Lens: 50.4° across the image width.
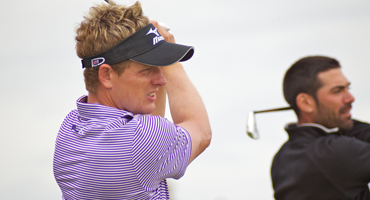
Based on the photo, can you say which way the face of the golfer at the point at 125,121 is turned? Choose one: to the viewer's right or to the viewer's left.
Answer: to the viewer's right

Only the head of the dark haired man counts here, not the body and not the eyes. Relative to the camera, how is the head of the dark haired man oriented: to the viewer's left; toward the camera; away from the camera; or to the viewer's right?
to the viewer's right

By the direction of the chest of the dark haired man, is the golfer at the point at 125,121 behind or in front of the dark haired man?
behind

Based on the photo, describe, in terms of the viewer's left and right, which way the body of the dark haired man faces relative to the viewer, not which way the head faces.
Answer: facing to the right of the viewer
